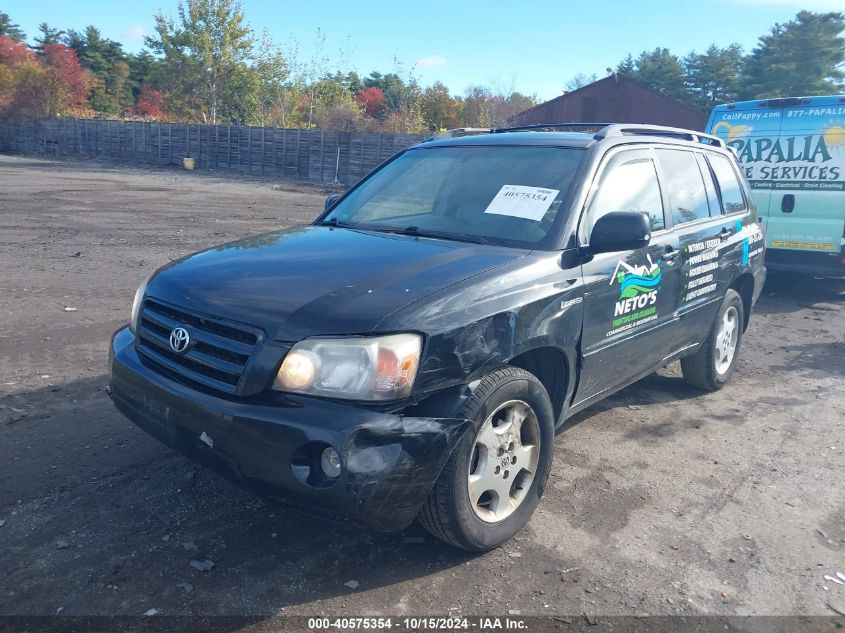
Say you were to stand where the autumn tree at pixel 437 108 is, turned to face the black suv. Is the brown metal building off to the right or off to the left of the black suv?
left

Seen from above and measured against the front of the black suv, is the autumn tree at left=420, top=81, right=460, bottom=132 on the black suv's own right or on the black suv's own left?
on the black suv's own right

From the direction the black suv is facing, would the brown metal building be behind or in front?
behind

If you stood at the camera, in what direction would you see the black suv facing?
facing the viewer and to the left of the viewer
